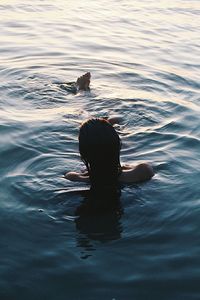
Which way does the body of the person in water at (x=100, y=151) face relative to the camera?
away from the camera

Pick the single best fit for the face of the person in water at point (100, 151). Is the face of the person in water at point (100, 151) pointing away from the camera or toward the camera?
away from the camera
